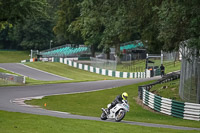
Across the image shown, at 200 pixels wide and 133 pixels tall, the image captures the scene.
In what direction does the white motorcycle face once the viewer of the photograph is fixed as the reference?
facing the viewer and to the right of the viewer

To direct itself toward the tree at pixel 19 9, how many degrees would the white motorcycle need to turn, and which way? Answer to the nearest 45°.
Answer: approximately 180°

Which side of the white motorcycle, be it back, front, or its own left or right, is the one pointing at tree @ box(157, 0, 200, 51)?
left

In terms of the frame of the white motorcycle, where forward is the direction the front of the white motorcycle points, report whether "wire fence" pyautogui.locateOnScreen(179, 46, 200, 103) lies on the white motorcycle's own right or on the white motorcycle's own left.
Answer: on the white motorcycle's own left

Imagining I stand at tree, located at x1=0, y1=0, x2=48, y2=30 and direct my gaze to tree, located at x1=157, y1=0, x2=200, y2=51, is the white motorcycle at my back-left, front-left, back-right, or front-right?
front-right
